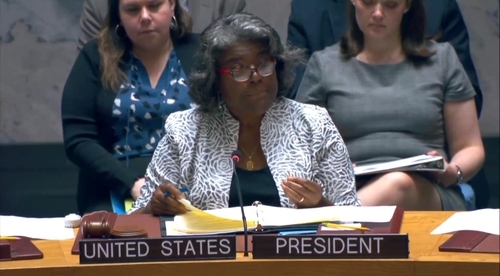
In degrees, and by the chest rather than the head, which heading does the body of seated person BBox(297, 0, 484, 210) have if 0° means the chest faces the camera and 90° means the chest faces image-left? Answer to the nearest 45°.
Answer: approximately 0°

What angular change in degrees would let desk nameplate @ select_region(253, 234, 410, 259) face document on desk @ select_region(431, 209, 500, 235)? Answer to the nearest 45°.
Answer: approximately 135° to its left

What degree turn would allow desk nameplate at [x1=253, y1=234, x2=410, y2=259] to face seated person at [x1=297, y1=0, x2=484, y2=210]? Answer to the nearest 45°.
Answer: approximately 180°

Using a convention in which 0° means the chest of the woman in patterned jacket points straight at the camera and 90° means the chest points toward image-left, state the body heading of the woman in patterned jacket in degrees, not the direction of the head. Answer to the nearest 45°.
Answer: approximately 0°
